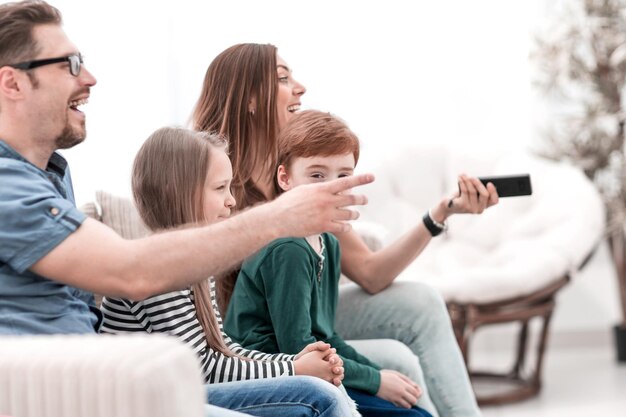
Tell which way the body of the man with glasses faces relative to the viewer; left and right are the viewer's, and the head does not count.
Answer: facing to the right of the viewer

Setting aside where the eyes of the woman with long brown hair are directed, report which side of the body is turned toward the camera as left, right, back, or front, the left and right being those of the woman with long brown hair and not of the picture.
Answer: right

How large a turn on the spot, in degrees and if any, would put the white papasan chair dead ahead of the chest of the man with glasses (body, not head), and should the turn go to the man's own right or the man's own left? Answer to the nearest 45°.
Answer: approximately 45° to the man's own left

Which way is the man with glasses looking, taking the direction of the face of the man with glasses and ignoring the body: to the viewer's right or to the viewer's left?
to the viewer's right

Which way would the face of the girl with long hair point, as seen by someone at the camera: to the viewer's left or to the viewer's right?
to the viewer's right

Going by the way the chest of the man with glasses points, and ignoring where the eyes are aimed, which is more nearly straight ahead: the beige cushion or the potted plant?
the potted plant

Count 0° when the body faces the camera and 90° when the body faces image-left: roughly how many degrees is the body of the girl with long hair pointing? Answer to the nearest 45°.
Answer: approximately 270°
